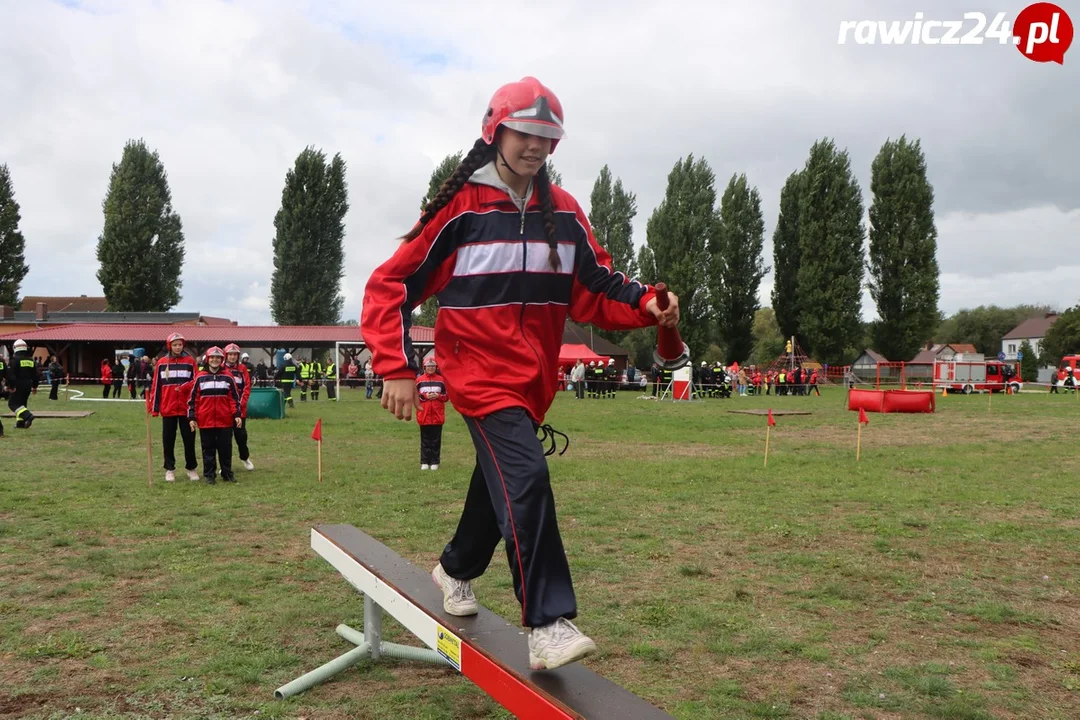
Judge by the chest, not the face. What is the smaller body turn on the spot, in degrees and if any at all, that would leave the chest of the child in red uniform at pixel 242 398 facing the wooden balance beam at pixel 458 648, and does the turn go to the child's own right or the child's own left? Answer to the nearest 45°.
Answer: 0° — they already face it

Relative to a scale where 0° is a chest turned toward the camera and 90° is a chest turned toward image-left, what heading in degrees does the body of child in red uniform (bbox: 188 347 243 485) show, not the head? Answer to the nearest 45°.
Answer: approximately 0°

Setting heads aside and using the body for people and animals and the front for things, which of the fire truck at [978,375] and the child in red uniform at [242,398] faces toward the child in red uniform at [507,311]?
the child in red uniform at [242,398]

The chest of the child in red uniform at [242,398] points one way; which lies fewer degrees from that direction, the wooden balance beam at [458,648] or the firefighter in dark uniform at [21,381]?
the wooden balance beam

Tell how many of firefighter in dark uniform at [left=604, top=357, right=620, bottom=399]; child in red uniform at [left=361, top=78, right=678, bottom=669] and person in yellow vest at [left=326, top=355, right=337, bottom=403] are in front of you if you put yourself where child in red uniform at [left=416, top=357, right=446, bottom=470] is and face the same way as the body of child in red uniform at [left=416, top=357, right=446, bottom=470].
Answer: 1

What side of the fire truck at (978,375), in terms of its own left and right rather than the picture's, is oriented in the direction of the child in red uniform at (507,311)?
right

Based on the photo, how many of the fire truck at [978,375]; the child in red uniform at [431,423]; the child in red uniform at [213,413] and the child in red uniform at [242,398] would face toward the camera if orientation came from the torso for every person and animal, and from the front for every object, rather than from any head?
3

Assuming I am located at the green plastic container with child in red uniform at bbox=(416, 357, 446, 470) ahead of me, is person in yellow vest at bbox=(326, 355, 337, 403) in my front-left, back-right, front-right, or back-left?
back-left

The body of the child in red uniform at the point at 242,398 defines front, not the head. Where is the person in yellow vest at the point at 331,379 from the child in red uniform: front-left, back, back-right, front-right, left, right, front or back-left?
back

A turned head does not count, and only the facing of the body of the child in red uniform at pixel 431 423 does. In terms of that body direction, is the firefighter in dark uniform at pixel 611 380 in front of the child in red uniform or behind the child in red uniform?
behind

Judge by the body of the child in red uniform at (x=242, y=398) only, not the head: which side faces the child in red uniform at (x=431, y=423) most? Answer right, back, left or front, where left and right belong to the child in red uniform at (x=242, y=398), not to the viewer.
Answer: left

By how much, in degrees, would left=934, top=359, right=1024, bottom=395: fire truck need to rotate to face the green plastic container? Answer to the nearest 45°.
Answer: approximately 135° to its right

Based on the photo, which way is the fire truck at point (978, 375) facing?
to the viewer's right
